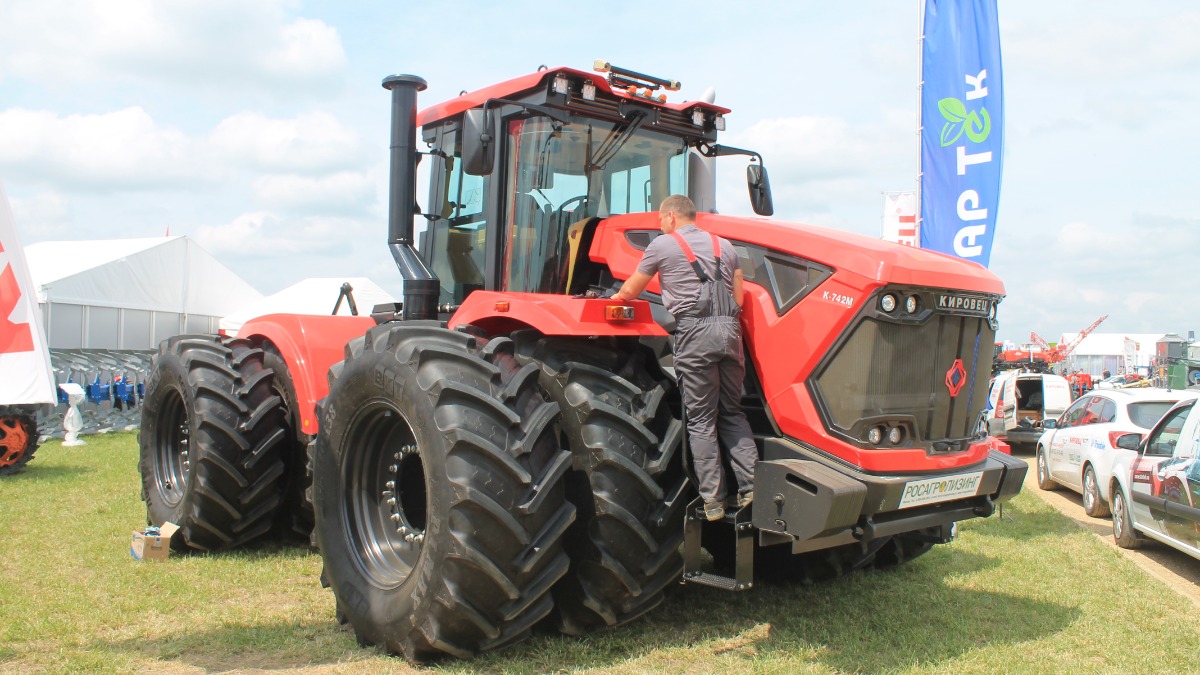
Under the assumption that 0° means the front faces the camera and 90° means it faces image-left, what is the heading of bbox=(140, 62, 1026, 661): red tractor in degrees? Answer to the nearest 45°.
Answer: approximately 315°

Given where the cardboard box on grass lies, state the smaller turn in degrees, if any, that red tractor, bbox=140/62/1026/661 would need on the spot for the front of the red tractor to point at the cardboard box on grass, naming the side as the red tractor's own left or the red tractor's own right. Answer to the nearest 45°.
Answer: approximately 180°

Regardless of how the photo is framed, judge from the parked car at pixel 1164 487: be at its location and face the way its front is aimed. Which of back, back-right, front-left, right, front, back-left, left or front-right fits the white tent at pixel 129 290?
front-left

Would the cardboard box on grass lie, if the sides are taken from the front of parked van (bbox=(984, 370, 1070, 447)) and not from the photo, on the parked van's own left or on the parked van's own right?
on the parked van's own left

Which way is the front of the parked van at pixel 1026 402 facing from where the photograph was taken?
facing away from the viewer and to the left of the viewer
